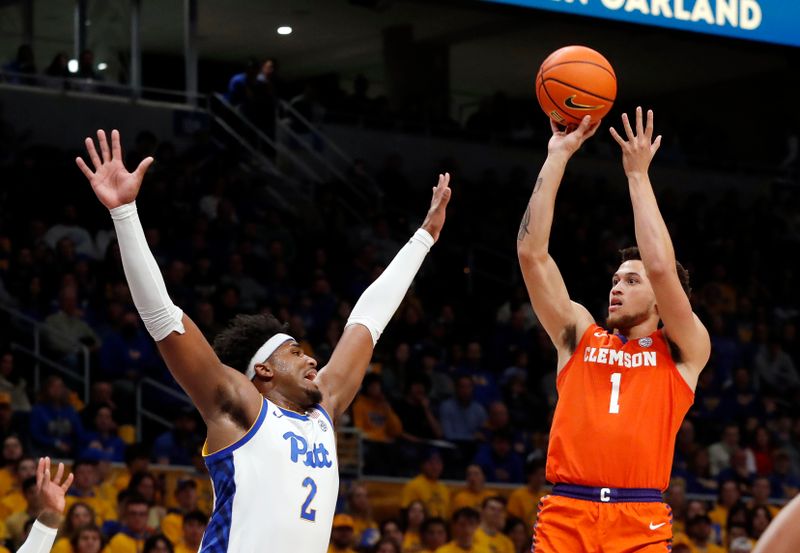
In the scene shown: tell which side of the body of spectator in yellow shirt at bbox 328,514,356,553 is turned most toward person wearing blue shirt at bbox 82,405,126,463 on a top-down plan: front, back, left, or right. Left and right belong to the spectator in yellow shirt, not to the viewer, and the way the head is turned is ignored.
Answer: back

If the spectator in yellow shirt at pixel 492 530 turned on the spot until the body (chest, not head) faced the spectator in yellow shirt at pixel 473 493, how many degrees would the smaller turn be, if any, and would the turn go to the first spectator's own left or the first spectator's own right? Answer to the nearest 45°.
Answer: approximately 180°

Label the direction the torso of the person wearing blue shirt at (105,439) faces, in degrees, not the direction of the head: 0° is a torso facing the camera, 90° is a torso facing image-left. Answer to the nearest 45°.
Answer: approximately 0°

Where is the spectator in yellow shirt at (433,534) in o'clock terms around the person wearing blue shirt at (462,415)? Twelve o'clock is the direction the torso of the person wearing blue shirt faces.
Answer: The spectator in yellow shirt is roughly at 12 o'clock from the person wearing blue shirt.

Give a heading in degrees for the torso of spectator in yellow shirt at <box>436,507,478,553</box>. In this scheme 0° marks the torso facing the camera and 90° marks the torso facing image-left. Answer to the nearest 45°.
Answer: approximately 0°

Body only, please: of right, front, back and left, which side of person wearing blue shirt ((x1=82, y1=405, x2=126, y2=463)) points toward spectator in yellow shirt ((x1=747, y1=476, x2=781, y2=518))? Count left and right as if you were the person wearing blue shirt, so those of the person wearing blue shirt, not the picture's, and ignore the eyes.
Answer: left
